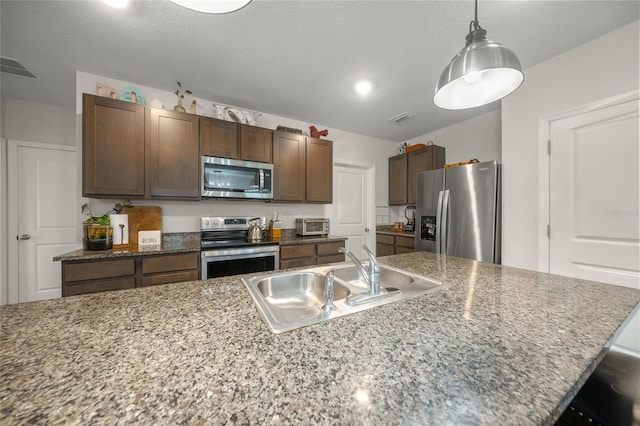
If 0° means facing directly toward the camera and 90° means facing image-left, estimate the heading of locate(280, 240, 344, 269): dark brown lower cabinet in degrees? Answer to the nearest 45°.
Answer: approximately 315°

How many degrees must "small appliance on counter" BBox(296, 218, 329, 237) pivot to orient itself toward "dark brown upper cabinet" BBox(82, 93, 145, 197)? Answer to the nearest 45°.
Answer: approximately 90° to its right

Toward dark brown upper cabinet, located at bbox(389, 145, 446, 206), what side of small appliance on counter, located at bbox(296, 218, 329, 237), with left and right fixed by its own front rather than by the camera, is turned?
left

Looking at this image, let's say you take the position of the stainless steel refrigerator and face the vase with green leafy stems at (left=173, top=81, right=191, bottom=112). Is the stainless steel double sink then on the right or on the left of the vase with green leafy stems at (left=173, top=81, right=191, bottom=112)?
left

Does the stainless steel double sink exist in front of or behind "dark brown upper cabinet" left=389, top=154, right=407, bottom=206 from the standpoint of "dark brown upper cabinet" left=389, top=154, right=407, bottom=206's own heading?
in front

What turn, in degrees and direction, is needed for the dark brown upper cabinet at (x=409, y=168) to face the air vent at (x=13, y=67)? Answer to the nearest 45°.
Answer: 0° — it already faces it

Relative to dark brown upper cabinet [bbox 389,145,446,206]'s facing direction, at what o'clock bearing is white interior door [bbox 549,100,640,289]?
The white interior door is roughly at 9 o'clock from the dark brown upper cabinet.

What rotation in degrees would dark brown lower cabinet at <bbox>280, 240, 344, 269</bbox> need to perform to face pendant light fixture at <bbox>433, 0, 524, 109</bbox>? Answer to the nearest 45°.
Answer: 0° — it already faces it

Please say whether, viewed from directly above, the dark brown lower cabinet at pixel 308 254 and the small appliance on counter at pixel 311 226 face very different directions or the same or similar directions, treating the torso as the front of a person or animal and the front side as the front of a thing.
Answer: same or similar directions

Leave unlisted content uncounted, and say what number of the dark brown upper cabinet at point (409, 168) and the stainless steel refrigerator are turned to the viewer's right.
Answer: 0

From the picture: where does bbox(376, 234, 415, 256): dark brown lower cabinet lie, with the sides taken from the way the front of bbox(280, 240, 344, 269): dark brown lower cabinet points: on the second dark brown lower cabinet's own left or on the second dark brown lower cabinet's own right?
on the second dark brown lower cabinet's own left

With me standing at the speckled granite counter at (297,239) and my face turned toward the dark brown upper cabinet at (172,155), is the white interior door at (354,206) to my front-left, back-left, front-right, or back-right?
back-right

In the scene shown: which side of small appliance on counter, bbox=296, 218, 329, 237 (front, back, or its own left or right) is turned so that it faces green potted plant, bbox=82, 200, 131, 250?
right

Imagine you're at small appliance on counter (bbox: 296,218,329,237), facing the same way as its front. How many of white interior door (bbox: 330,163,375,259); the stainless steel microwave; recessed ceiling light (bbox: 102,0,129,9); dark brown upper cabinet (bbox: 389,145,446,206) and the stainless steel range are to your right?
3

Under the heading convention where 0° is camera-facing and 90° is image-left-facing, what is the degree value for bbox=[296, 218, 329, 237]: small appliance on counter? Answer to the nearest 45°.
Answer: approximately 315°

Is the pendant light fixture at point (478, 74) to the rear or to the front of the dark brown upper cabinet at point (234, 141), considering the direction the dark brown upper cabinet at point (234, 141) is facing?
to the front

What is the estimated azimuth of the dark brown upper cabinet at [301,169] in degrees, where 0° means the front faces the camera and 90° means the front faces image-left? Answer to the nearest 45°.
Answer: approximately 315°
